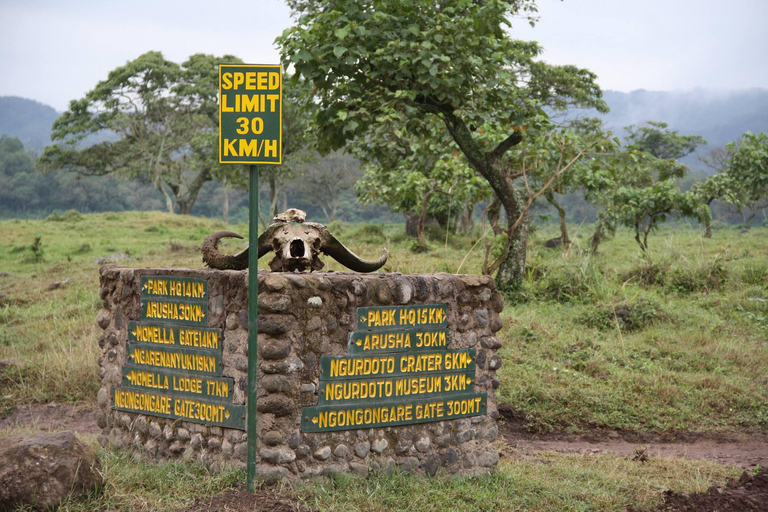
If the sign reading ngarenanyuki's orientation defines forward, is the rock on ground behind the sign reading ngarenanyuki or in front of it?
in front

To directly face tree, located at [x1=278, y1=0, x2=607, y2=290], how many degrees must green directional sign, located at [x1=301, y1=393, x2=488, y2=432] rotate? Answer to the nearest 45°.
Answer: approximately 135° to its left

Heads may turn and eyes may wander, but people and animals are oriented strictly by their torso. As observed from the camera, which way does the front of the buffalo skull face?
facing the viewer

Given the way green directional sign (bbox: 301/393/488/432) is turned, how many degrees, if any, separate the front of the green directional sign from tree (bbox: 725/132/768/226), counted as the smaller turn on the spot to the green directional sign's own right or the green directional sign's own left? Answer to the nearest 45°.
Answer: approximately 90° to the green directional sign's own left

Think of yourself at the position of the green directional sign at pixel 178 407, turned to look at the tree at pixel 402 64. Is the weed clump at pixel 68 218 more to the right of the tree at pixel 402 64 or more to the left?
left

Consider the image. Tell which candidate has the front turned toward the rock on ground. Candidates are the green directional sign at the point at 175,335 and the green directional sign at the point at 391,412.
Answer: the green directional sign at the point at 175,335

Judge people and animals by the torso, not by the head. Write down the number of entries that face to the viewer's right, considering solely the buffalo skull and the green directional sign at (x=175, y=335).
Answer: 0

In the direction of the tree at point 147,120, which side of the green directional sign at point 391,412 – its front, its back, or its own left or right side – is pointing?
back

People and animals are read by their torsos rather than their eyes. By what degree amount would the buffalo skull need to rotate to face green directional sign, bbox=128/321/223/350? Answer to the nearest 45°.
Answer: approximately 45° to its right

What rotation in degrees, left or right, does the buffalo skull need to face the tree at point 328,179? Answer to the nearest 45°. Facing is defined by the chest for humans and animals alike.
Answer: approximately 180°

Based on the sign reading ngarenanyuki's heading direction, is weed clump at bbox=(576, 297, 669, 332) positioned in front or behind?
behind

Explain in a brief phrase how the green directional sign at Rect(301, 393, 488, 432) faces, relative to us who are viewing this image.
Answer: facing the viewer and to the right of the viewer

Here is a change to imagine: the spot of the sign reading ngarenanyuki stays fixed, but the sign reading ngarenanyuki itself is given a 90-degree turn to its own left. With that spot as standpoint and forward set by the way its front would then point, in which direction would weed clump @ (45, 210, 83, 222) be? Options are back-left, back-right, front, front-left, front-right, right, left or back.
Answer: back-left

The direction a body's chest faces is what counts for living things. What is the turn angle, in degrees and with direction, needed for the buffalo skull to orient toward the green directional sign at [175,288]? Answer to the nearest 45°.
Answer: approximately 45° to its right

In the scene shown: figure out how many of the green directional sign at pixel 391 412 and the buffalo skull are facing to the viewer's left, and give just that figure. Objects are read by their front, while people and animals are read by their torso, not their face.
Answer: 0

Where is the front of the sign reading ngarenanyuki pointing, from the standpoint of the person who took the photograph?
facing the viewer and to the left of the viewer

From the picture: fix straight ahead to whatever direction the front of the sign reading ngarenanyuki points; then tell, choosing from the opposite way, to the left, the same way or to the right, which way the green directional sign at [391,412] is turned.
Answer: to the left

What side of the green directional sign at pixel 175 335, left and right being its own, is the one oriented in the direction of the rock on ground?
front
